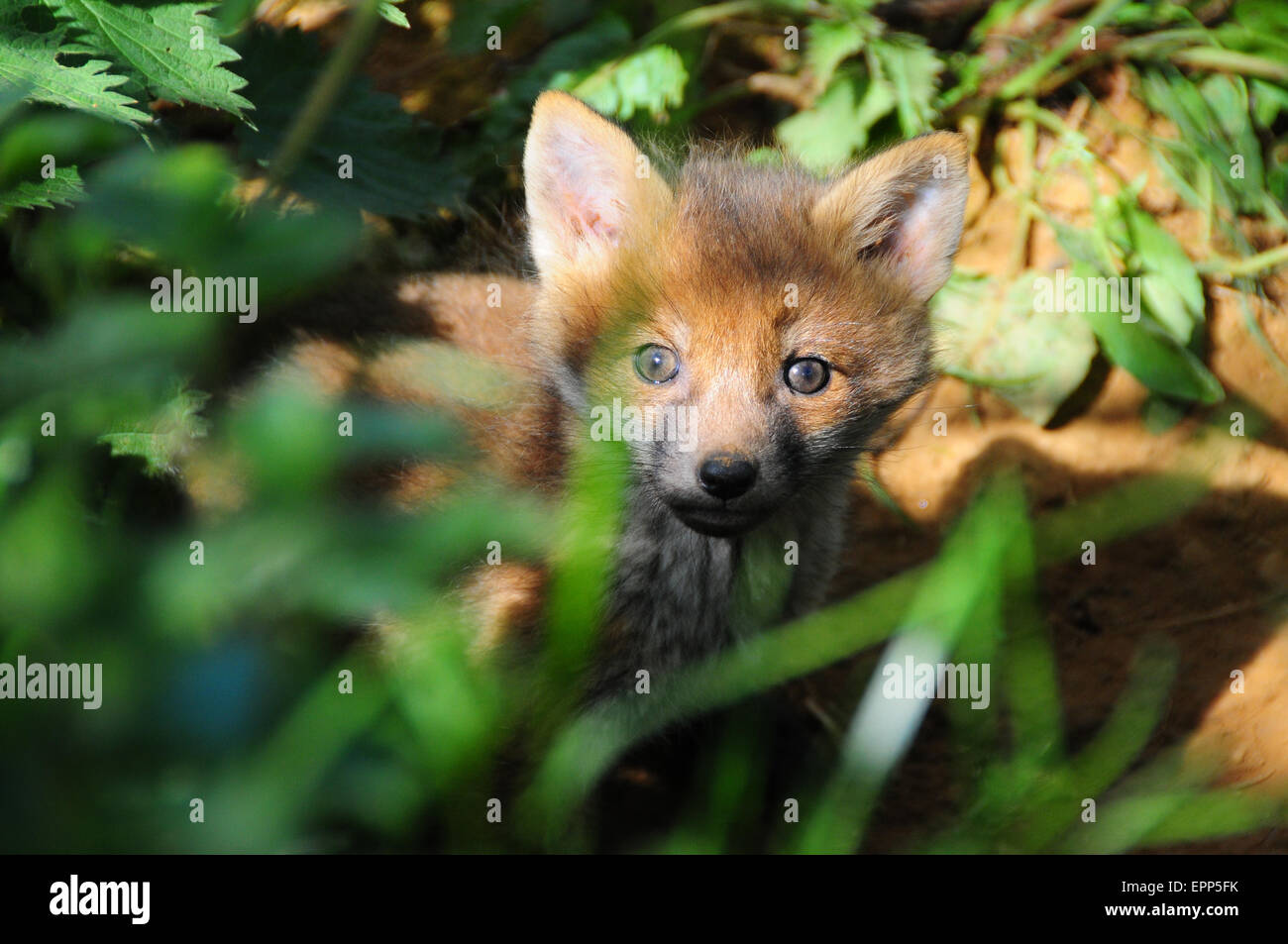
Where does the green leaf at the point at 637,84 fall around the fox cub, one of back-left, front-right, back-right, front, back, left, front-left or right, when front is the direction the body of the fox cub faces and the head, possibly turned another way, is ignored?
back-left

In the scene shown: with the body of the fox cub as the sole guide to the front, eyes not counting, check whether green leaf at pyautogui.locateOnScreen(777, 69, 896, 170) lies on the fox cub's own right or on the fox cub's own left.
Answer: on the fox cub's own left

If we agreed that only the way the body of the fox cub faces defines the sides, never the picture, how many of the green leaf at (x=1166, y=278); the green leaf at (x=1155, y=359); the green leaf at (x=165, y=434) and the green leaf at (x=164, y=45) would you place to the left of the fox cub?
2

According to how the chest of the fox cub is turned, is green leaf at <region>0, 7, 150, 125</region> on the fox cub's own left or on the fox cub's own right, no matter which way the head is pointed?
on the fox cub's own right

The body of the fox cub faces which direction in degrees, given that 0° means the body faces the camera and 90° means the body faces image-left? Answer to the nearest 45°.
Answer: approximately 315°

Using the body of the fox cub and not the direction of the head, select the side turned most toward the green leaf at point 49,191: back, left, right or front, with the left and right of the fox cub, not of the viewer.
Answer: right

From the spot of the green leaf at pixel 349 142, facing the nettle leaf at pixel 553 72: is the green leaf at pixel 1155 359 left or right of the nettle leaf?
right

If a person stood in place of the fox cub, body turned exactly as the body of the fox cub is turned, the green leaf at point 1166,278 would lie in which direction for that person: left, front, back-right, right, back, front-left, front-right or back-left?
left
